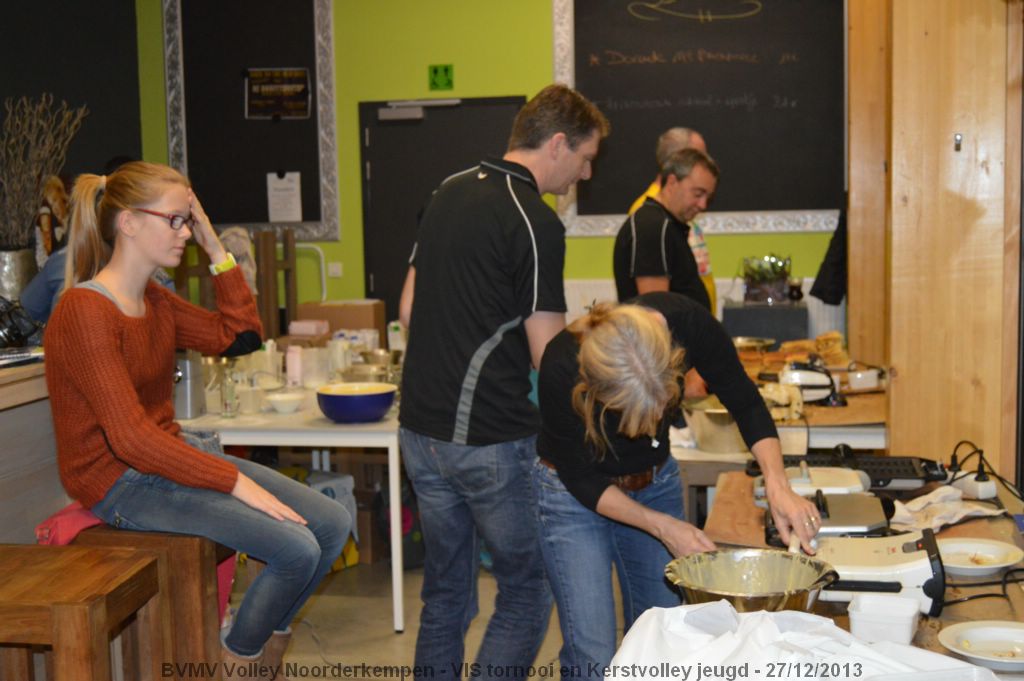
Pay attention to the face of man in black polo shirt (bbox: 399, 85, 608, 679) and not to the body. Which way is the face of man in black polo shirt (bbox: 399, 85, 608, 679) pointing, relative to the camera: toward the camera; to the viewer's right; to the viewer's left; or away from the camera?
to the viewer's right

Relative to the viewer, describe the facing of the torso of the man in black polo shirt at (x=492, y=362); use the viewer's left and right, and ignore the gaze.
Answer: facing away from the viewer and to the right of the viewer

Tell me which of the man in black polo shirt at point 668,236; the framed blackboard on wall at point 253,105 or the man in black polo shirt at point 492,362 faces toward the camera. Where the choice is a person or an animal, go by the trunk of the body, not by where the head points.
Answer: the framed blackboard on wall

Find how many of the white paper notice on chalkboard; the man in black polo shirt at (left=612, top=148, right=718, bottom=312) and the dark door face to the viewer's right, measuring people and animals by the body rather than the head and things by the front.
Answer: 1

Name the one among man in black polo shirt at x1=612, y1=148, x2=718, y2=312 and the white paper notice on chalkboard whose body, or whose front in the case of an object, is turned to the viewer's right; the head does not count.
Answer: the man in black polo shirt

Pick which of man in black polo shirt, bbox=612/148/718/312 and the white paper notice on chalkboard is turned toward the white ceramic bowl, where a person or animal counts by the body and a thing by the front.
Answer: the white paper notice on chalkboard

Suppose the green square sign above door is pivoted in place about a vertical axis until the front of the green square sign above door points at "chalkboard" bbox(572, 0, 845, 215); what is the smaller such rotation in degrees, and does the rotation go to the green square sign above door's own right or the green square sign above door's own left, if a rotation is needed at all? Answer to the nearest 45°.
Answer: approximately 90° to the green square sign above door's own left

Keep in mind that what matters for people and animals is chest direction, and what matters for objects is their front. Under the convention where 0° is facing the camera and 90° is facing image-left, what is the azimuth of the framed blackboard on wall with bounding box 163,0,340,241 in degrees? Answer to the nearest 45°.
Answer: approximately 0°

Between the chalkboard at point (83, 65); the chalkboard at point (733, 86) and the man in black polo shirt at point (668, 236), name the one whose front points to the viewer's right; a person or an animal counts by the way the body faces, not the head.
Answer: the man in black polo shirt
